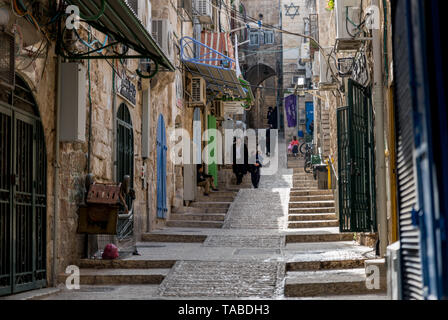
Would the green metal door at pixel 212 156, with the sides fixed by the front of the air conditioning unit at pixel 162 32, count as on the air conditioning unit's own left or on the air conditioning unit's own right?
on the air conditioning unit's own left

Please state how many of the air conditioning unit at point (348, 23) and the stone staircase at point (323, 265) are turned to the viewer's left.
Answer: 1

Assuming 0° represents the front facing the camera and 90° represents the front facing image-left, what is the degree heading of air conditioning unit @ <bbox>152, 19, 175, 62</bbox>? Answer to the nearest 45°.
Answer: approximately 270°

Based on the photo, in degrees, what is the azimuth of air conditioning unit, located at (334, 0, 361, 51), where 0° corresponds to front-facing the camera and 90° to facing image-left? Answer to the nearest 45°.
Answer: approximately 90°

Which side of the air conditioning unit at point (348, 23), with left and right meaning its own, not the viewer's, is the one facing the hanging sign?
front

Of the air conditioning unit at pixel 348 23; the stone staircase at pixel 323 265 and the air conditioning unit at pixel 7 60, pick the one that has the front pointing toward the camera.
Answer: the stone staircase

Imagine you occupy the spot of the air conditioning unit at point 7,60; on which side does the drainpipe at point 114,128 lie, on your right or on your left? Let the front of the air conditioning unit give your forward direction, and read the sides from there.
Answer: on your left

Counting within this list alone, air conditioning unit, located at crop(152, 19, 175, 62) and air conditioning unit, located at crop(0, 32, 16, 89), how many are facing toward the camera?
0

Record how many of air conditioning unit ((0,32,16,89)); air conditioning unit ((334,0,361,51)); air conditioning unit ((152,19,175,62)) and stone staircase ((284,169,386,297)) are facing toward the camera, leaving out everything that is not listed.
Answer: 1

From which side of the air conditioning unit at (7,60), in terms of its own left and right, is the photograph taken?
right

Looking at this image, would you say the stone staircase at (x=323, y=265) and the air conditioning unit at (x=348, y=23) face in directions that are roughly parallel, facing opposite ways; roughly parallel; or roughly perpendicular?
roughly perpendicular

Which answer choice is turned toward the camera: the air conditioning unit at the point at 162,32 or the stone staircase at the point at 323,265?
the stone staircase

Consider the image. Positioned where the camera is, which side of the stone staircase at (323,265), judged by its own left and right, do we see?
front

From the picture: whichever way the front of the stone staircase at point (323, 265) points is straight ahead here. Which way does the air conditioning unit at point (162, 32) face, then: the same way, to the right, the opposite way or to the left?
to the left
